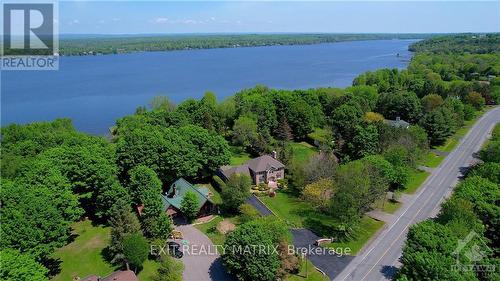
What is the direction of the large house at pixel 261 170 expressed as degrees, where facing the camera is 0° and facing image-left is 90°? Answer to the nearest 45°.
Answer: approximately 0°

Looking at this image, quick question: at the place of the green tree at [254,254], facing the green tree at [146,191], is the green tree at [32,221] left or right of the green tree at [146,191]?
left
